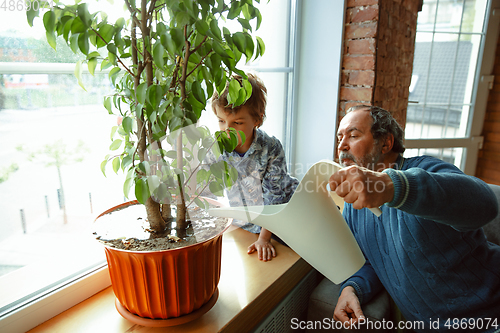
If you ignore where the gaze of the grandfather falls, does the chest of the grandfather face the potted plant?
yes

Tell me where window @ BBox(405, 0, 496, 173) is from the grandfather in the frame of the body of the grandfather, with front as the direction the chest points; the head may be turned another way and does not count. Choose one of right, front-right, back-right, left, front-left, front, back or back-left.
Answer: back-right

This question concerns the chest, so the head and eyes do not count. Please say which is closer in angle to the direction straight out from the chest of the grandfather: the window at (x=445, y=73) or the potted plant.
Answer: the potted plant

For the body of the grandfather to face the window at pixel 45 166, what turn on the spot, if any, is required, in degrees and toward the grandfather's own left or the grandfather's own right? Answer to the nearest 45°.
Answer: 0° — they already face it
